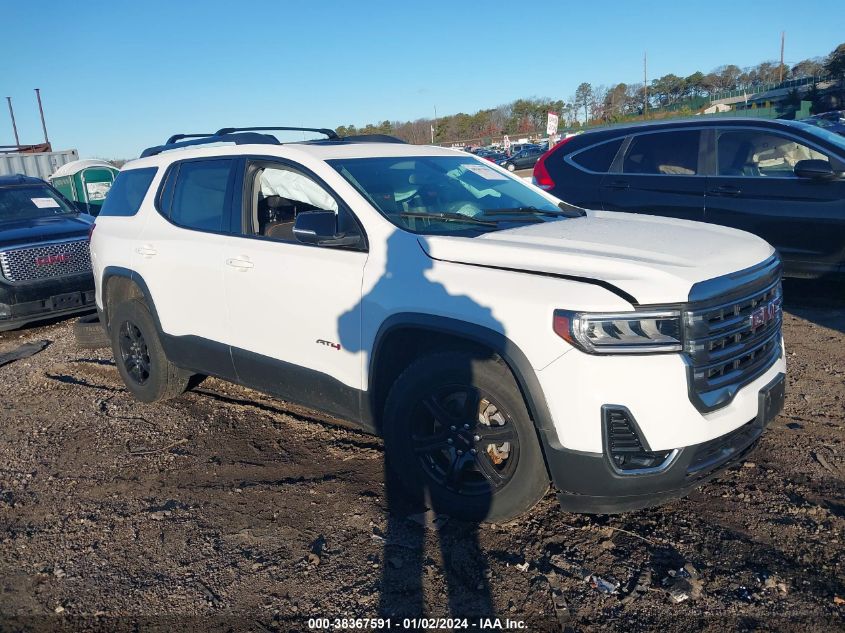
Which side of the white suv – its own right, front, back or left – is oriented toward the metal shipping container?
back

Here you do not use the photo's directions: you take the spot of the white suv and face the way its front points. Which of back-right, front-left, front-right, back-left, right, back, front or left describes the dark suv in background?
left

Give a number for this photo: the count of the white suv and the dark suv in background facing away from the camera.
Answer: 0

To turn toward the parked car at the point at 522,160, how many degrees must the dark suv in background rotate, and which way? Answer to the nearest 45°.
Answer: approximately 90° to its left

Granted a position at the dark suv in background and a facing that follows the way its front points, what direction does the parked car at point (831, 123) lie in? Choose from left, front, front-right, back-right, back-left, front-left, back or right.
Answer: left

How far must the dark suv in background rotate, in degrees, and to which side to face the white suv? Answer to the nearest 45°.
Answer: approximately 90° to its right

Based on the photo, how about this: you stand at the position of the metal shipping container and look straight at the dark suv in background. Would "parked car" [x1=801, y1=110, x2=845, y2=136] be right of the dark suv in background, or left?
left

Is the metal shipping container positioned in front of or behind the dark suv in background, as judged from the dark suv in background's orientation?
behind

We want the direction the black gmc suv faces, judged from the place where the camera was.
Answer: facing the viewer and to the right of the viewer

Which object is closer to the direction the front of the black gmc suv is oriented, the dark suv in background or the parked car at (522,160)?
the dark suv in background

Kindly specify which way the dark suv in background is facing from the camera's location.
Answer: facing to the right of the viewer

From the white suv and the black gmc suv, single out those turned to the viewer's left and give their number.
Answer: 0
